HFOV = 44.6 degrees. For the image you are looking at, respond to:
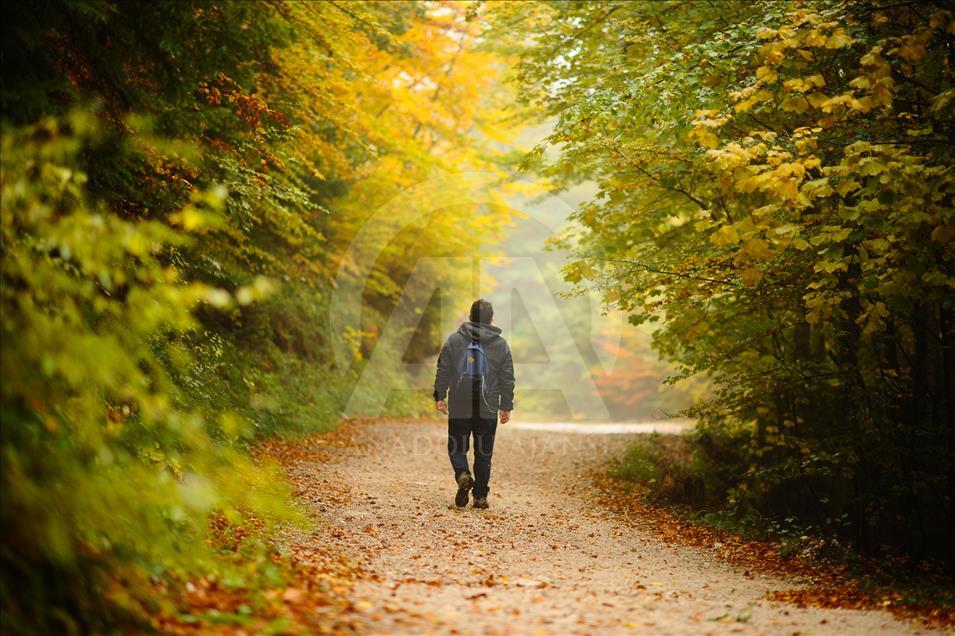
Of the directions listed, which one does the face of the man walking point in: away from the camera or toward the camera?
away from the camera

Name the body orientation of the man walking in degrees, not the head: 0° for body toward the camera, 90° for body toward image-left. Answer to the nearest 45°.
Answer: approximately 180°
